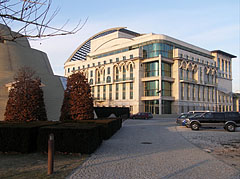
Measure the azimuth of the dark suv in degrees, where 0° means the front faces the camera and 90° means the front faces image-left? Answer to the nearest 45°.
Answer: approximately 90°

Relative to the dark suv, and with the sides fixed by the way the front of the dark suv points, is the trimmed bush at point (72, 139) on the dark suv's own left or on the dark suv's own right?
on the dark suv's own left

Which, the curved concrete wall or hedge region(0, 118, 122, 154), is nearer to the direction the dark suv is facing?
the curved concrete wall

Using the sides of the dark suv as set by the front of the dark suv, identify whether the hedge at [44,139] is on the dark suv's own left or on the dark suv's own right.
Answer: on the dark suv's own left

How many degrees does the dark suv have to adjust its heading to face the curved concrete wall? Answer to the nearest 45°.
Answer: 0° — it already faces it
